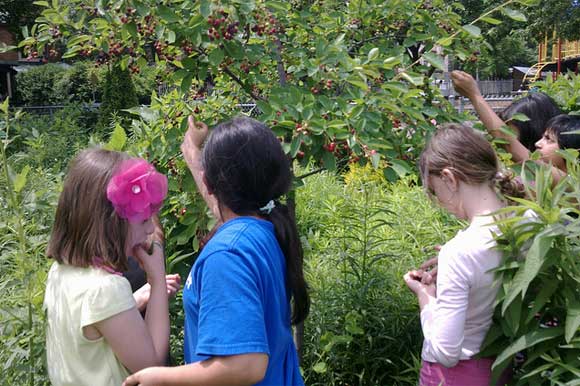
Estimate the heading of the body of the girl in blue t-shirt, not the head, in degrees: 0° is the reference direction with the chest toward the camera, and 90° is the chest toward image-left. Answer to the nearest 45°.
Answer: approximately 135°

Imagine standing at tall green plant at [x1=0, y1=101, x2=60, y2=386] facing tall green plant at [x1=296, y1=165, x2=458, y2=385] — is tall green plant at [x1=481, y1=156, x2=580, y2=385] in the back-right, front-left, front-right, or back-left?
front-right

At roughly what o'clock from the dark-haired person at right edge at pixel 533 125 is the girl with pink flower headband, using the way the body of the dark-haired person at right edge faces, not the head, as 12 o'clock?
The girl with pink flower headband is roughly at 10 o'clock from the dark-haired person at right edge.

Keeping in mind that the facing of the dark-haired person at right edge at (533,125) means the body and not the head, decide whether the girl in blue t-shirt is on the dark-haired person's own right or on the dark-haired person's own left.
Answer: on the dark-haired person's own left

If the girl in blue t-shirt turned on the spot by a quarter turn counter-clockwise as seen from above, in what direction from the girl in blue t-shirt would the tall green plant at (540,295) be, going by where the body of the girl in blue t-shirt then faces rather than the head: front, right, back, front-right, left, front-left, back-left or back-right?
back-left

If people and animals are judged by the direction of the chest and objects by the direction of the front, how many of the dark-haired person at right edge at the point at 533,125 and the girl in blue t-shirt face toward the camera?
0

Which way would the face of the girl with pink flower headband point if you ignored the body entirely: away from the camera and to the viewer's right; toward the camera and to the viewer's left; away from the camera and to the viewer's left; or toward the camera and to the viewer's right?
away from the camera and to the viewer's right

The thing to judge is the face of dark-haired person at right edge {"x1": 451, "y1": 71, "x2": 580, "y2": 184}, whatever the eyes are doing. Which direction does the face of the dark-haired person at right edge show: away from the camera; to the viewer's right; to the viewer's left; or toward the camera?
to the viewer's left

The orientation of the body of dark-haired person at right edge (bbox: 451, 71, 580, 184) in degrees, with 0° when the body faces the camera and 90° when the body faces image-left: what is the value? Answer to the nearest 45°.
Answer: approximately 90°
